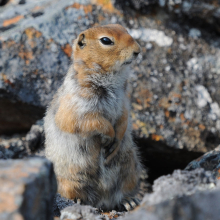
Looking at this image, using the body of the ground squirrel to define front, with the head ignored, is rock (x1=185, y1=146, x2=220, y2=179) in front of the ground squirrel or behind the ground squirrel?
in front

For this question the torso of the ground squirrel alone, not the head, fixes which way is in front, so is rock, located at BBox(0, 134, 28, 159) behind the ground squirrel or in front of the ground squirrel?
behind

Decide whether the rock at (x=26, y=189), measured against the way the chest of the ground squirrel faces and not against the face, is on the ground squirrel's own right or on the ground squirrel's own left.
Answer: on the ground squirrel's own right

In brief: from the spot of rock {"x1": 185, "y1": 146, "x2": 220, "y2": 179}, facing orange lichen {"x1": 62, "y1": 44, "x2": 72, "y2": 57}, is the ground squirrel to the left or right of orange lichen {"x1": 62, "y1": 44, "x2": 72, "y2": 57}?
left

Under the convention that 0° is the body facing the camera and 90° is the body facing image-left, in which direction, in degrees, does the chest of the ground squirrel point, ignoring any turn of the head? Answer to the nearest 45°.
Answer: approximately 315°
